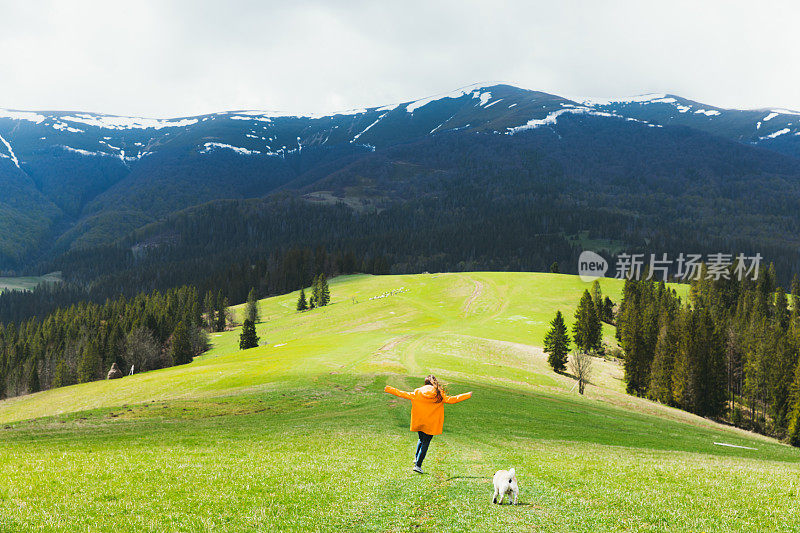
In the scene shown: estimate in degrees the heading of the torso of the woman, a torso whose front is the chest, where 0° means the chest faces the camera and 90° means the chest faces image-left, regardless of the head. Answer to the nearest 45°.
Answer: approximately 180°

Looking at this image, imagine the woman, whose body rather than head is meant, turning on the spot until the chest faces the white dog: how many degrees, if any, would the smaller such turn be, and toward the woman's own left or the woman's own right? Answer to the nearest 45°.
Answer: approximately 135° to the woman's own right
